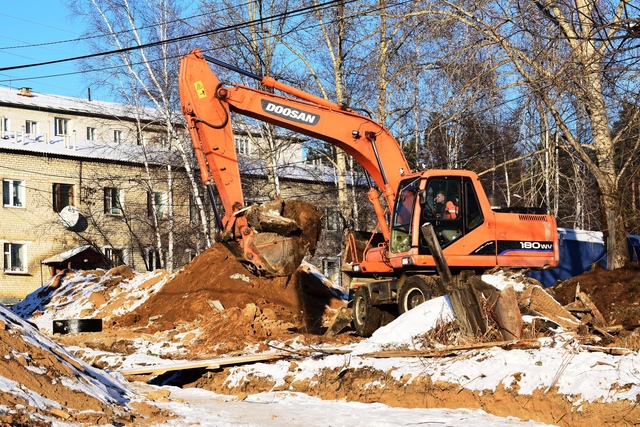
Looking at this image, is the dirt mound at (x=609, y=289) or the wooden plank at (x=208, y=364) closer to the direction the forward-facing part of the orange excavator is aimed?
the wooden plank

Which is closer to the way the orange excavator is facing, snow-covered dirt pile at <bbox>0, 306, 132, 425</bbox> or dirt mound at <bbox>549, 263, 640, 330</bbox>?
the snow-covered dirt pile

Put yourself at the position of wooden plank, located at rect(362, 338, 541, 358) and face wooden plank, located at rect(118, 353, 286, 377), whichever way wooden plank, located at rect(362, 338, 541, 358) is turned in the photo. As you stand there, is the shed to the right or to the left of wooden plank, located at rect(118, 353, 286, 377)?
right

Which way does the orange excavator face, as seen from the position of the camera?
facing the viewer and to the left of the viewer

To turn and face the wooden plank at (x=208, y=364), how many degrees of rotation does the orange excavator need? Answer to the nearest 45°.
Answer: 0° — it already faces it

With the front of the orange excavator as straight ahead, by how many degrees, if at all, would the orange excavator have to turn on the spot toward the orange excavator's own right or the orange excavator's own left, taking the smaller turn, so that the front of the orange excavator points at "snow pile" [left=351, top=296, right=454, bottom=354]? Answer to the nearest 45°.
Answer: approximately 45° to the orange excavator's own left

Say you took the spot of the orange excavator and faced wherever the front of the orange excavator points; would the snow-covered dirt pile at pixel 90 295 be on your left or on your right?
on your right
